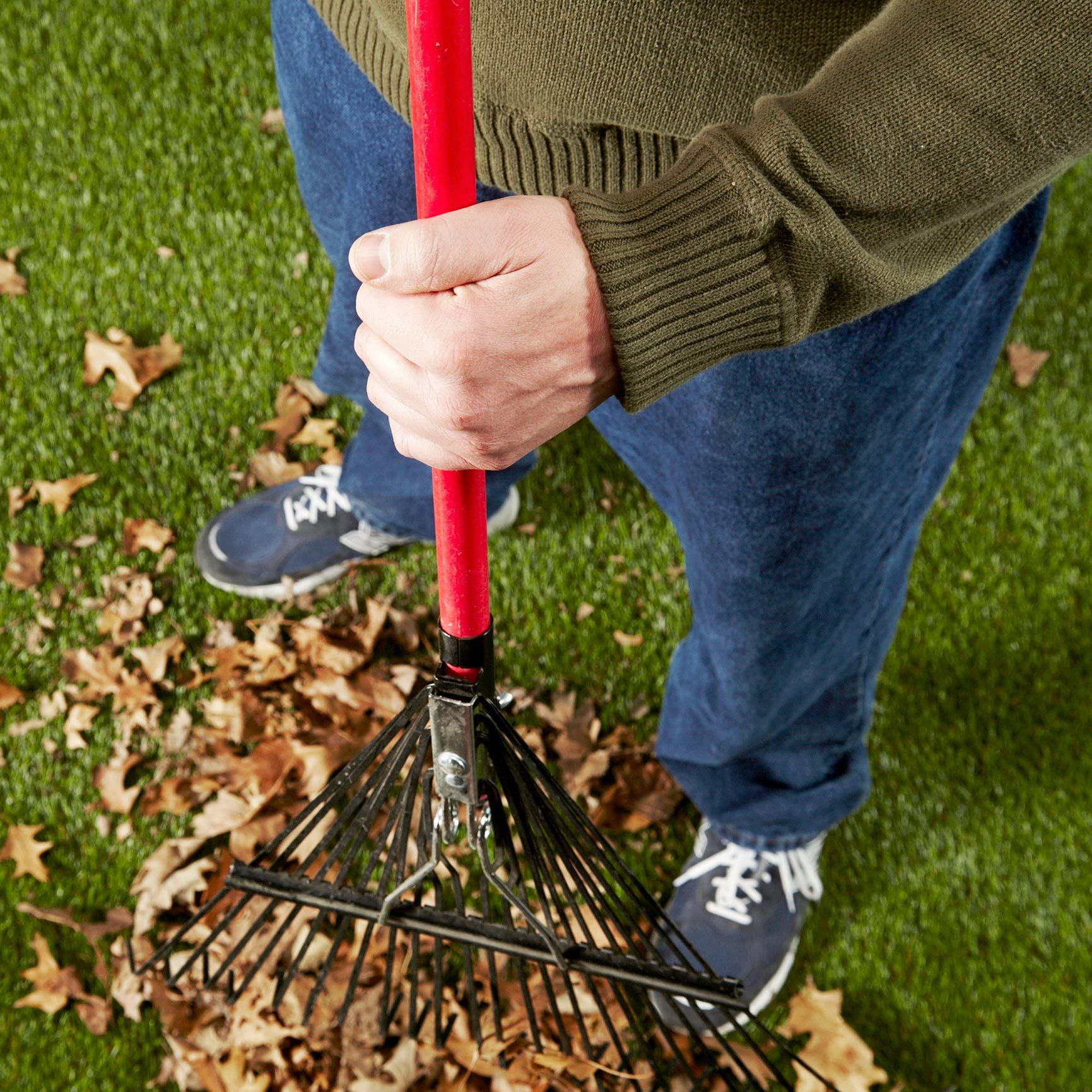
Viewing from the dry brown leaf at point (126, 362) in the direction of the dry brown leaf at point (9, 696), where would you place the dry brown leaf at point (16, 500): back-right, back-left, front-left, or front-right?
front-right

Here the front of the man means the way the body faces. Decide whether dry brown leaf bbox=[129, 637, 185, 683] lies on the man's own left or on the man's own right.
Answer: on the man's own right

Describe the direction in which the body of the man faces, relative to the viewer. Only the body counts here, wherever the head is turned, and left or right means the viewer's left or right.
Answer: facing the viewer and to the left of the viewer

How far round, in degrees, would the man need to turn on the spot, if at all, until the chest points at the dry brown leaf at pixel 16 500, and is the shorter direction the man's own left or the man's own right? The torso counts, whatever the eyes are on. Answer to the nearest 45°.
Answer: approximately 90° to the man's own right

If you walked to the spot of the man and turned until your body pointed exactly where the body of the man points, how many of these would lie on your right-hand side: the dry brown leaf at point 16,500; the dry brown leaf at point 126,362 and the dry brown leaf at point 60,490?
3

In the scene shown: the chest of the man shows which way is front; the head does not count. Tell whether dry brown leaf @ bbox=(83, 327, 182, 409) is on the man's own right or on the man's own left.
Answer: on the man's own right

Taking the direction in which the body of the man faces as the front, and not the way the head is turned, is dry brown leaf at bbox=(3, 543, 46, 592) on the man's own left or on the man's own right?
on the man's own right

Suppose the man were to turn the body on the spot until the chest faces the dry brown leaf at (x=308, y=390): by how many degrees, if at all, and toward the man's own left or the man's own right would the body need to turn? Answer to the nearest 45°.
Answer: approximately 90° to the man's own right

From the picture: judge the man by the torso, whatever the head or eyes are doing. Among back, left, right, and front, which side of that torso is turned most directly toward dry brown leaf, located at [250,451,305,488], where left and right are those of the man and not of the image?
right

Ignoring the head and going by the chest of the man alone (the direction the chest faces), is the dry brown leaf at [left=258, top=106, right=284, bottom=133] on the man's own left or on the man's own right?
on the man's own right
